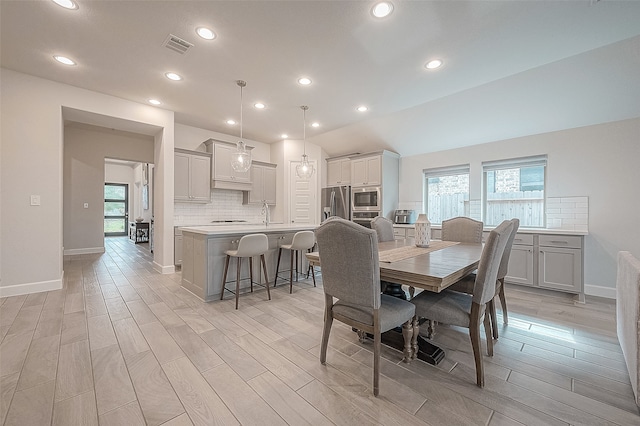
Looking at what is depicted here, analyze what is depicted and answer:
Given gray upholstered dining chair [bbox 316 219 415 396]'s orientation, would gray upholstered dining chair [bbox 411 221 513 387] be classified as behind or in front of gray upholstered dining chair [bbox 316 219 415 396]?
in front

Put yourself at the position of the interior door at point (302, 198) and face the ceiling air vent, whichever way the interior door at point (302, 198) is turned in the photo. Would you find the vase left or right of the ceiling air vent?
left

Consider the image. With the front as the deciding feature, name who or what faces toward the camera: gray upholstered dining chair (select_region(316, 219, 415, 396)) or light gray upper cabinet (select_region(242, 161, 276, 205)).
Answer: the light gray upper cabinet

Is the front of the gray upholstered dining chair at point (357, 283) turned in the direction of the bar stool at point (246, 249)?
no

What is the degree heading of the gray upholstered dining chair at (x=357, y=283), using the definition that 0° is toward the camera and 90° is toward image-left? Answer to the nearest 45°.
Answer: approximately 225°

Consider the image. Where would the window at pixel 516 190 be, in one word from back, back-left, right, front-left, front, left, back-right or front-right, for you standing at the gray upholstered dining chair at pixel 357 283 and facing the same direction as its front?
front

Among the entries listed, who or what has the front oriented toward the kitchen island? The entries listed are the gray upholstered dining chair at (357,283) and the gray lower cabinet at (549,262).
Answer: the gray lower cabinet

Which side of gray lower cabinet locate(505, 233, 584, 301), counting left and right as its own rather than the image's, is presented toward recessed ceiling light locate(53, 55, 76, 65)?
front

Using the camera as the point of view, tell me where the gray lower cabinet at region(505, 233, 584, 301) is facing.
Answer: facing the viewer and to the left of the viewer

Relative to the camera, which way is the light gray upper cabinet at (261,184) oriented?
toward the camera

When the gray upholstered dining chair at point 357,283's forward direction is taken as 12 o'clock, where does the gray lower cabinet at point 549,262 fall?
The gray lower cabinet is roughly at 12 o'clock from the gray upholstered dining chair.

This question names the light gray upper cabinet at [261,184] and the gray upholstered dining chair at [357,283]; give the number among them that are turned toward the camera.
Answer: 1

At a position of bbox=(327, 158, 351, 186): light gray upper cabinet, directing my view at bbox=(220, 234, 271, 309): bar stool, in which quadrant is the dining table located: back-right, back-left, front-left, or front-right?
front-left

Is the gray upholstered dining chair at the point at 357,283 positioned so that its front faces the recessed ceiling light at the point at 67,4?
no

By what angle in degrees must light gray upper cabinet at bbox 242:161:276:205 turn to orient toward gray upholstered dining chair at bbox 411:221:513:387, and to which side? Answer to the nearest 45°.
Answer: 0° — it already faces it

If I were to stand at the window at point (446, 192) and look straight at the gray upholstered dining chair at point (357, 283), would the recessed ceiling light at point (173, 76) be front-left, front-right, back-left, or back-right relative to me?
front-right

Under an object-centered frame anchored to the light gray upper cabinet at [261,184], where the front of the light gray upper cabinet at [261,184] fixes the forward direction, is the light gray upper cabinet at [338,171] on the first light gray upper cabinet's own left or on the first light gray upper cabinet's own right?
on the first light gray upper cabinet's own left

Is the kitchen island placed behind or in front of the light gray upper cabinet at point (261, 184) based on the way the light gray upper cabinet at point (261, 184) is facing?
in front

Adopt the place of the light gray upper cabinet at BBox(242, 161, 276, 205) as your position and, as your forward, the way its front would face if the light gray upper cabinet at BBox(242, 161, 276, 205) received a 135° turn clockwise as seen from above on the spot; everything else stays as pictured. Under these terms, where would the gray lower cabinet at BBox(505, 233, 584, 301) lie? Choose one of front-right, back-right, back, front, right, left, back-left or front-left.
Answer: back

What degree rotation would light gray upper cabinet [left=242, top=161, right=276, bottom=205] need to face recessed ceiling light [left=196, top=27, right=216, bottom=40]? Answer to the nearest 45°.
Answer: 0° — it already faces it
